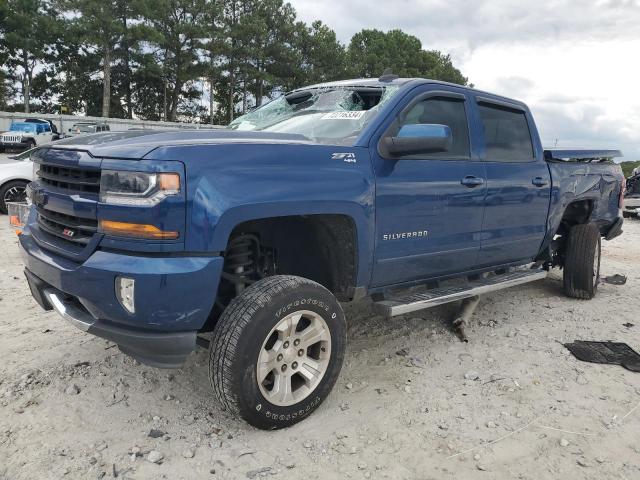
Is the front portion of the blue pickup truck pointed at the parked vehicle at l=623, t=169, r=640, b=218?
no

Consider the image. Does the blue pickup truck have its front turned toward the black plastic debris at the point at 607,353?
no

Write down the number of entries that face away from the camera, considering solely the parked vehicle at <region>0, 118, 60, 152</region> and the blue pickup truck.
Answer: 0

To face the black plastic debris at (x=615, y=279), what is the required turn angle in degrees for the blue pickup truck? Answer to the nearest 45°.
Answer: approximately 180°

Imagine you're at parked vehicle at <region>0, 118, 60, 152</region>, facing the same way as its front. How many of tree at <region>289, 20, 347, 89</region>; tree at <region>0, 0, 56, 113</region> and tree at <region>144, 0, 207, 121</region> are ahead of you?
0

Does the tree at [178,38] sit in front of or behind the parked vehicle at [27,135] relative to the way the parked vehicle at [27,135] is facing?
behind

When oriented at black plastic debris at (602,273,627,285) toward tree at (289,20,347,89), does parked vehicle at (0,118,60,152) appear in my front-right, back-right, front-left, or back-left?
front-left

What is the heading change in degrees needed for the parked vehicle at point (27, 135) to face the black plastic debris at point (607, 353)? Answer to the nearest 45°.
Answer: approximately 45° to its left

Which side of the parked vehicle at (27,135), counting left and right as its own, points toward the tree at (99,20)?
back

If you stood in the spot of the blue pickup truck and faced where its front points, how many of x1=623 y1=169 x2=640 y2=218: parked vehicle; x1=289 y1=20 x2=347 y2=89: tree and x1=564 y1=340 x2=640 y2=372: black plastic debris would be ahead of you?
0

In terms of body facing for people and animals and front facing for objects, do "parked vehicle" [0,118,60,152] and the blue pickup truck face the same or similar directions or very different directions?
same or similar directions

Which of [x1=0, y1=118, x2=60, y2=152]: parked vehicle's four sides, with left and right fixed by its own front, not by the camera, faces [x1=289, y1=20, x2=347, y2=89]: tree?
back

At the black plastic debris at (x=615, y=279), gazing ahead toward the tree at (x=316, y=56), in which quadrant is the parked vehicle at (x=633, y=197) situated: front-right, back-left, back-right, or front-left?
front-right

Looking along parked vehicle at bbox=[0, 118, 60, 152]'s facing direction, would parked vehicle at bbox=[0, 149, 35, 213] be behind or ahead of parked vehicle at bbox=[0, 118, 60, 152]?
ahead

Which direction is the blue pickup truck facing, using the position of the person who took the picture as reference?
facing the viewer and to the left of the viewer
